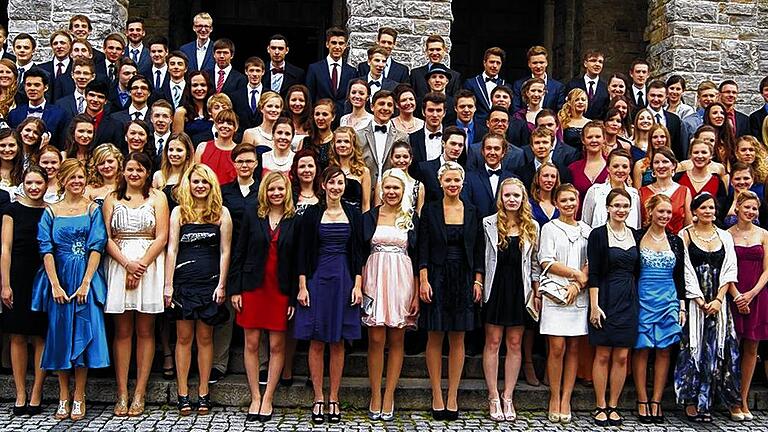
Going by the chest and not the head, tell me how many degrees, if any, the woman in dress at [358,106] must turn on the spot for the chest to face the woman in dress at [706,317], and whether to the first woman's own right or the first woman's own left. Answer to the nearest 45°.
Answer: approximately 90° to the first woman's own left

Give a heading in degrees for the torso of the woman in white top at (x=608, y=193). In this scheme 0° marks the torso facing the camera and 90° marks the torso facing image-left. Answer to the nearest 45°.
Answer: approximately 0°

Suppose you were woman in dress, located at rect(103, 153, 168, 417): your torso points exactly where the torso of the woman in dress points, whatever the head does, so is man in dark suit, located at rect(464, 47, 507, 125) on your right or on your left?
on your left

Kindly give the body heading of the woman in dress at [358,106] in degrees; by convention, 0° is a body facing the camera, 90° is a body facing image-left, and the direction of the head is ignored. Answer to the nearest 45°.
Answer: approximately 0°

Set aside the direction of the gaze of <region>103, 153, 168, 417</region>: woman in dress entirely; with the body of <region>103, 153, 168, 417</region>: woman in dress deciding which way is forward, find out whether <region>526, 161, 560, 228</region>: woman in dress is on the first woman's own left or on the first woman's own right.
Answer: on the first woman's own left
